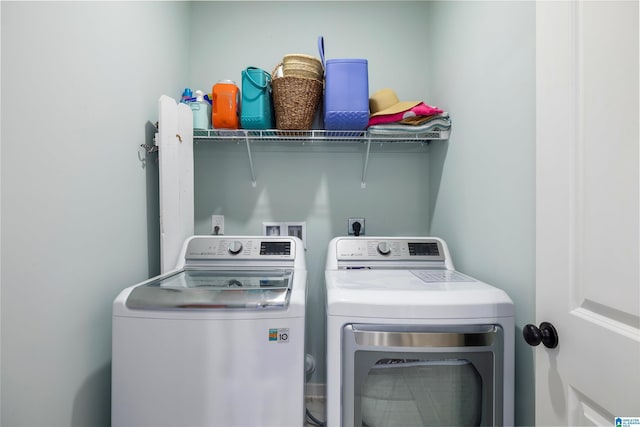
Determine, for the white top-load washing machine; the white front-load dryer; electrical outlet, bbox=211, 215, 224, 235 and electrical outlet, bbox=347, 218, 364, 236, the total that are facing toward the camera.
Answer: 4

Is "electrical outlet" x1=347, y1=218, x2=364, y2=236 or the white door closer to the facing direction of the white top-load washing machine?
the white door

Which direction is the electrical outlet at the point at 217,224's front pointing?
toward the camera

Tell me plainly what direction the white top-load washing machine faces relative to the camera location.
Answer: facing the viewer

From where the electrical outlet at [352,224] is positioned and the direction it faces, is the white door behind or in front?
in front

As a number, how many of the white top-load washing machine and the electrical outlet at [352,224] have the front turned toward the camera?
2

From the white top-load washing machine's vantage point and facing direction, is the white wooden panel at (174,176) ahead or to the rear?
to the rear

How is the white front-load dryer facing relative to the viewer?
toward the camera

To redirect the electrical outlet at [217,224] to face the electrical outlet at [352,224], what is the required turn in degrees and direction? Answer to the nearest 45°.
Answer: approximately 90° to its left
